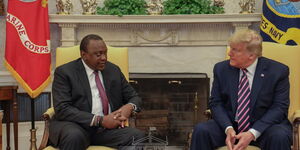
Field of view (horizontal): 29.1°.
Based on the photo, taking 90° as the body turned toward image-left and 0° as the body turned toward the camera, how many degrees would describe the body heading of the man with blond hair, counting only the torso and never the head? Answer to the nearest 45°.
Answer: approximately 45°

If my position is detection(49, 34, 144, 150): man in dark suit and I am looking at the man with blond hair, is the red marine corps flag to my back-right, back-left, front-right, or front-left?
back-left

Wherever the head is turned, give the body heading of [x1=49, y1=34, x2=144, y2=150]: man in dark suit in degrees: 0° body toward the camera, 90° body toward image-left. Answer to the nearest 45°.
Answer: approximately 315°

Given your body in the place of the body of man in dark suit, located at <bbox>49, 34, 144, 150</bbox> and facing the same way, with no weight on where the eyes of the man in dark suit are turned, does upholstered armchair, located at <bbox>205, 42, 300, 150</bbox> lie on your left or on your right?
on your left

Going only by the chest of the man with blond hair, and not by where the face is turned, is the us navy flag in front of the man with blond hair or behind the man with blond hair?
behind

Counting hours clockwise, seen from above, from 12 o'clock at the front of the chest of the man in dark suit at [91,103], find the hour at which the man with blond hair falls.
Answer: The man with blond hair is roughly at 11 o'clock from the man in dark suit.

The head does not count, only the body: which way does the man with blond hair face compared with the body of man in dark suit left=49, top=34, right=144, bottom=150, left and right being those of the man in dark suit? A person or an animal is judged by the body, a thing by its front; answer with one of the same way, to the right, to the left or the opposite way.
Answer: to the right

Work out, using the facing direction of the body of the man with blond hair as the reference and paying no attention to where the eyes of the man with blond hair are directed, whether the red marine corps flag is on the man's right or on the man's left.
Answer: on the man's right
